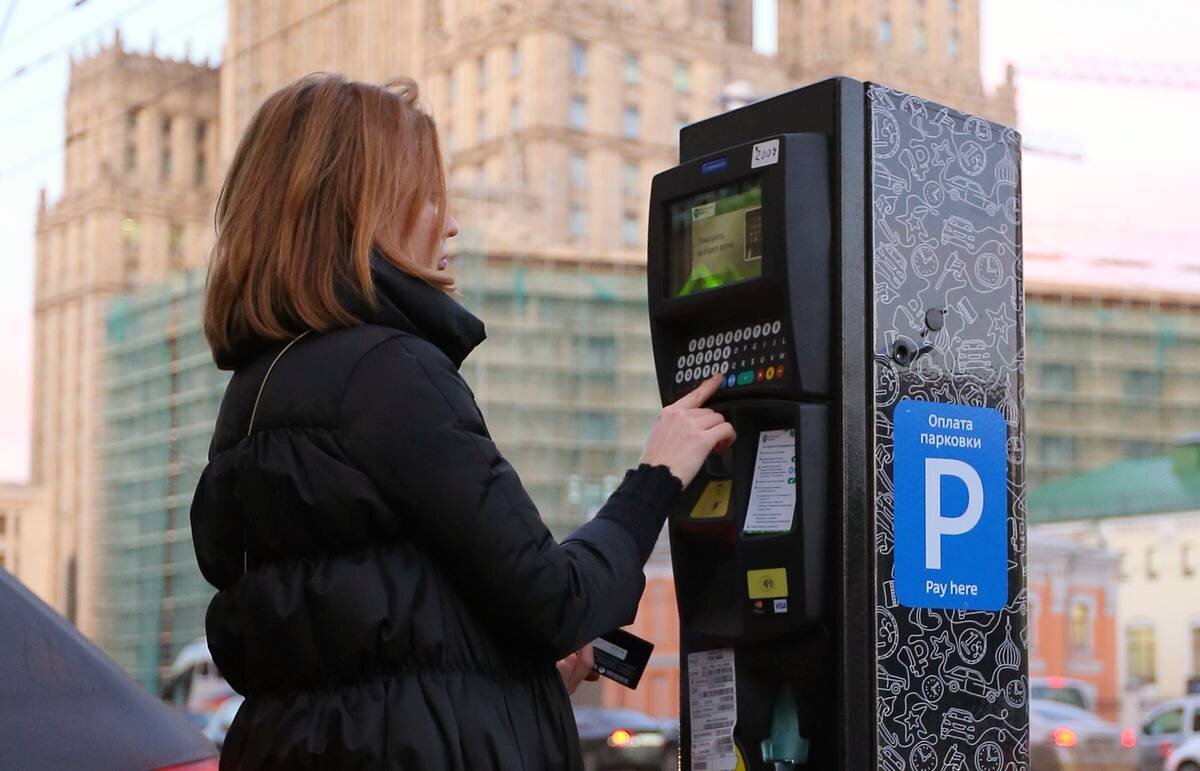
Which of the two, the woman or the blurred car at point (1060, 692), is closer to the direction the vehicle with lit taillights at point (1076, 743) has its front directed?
the blurred car

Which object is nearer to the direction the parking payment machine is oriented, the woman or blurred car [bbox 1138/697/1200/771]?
the woman

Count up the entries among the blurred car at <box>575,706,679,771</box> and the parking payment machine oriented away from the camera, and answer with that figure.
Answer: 1

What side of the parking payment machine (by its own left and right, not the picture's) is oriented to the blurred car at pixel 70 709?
front

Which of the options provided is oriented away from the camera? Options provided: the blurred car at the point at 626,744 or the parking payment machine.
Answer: the blurred car

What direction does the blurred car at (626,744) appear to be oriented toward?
away from the camera

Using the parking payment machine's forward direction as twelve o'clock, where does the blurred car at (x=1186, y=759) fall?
The blurred car is roughly at 5 o'clock from the parking payment machine.

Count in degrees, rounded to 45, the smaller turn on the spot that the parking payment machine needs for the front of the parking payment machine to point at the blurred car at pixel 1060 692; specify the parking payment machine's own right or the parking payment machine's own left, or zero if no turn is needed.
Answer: approximately 135° to the parking payment machine's own right

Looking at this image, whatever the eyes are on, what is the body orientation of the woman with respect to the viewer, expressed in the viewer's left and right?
facing away from the viewer and to the right of the viewer

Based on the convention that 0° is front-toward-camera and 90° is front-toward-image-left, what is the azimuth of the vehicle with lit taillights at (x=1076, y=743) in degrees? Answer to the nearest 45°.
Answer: approximately 135°

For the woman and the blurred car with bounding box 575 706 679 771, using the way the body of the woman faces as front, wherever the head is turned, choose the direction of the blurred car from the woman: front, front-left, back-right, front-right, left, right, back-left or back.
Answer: front-left

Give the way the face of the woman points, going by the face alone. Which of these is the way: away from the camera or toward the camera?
away from the camera

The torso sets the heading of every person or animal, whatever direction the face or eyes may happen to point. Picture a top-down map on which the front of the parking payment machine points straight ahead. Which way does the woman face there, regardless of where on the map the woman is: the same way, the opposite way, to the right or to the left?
the opposite way

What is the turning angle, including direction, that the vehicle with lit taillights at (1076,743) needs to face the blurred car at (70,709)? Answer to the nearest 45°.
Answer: approximately 135° to its left
